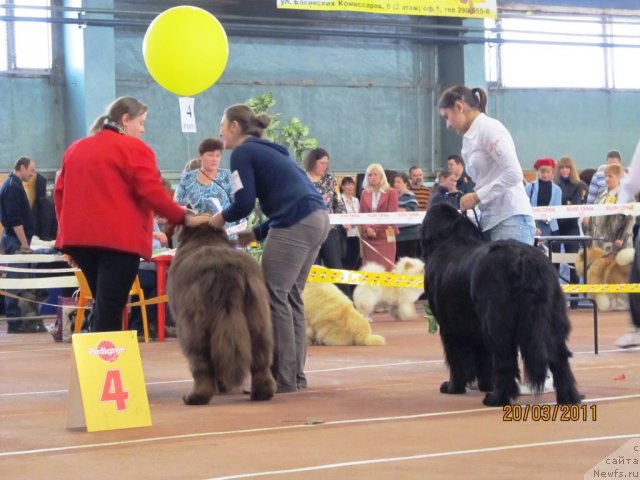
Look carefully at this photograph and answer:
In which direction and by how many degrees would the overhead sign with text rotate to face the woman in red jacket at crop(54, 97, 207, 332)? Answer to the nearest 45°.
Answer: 0° — it already faces them

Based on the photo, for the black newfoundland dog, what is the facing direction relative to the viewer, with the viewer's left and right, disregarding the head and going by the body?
facing away from the viewer and to the left of the viewer

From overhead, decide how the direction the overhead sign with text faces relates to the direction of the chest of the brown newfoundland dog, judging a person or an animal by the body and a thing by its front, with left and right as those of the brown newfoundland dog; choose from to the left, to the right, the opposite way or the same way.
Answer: the opposite way

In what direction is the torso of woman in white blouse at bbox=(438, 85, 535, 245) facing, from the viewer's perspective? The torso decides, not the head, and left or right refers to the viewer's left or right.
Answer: facing to the left of the viewer

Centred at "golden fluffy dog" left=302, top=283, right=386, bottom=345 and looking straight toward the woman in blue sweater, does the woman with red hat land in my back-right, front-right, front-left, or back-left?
back-left

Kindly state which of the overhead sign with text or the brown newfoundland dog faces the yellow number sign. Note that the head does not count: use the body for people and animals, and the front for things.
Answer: the overhead sign with text

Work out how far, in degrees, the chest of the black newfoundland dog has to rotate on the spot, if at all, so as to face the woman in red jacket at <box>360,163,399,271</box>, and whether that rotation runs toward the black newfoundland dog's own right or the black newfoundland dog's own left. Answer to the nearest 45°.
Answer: approximately 45° to the black newfoundland dog's own right
